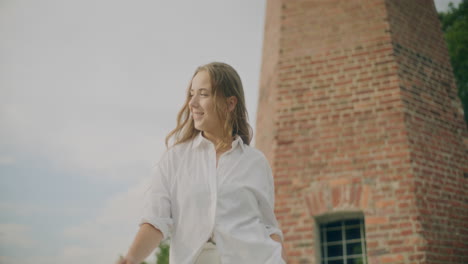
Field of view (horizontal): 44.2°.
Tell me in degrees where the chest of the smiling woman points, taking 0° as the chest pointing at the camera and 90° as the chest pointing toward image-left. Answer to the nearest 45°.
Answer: approximately 0°

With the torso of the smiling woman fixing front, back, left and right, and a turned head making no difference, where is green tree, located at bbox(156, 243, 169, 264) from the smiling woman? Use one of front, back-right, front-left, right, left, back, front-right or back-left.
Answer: back

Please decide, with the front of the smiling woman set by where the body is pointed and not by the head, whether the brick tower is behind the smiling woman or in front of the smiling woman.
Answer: behind

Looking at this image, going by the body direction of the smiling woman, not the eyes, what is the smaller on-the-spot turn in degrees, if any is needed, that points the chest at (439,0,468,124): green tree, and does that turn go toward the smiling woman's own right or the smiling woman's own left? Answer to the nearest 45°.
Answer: approximately 135° to the smiling woman's own left
